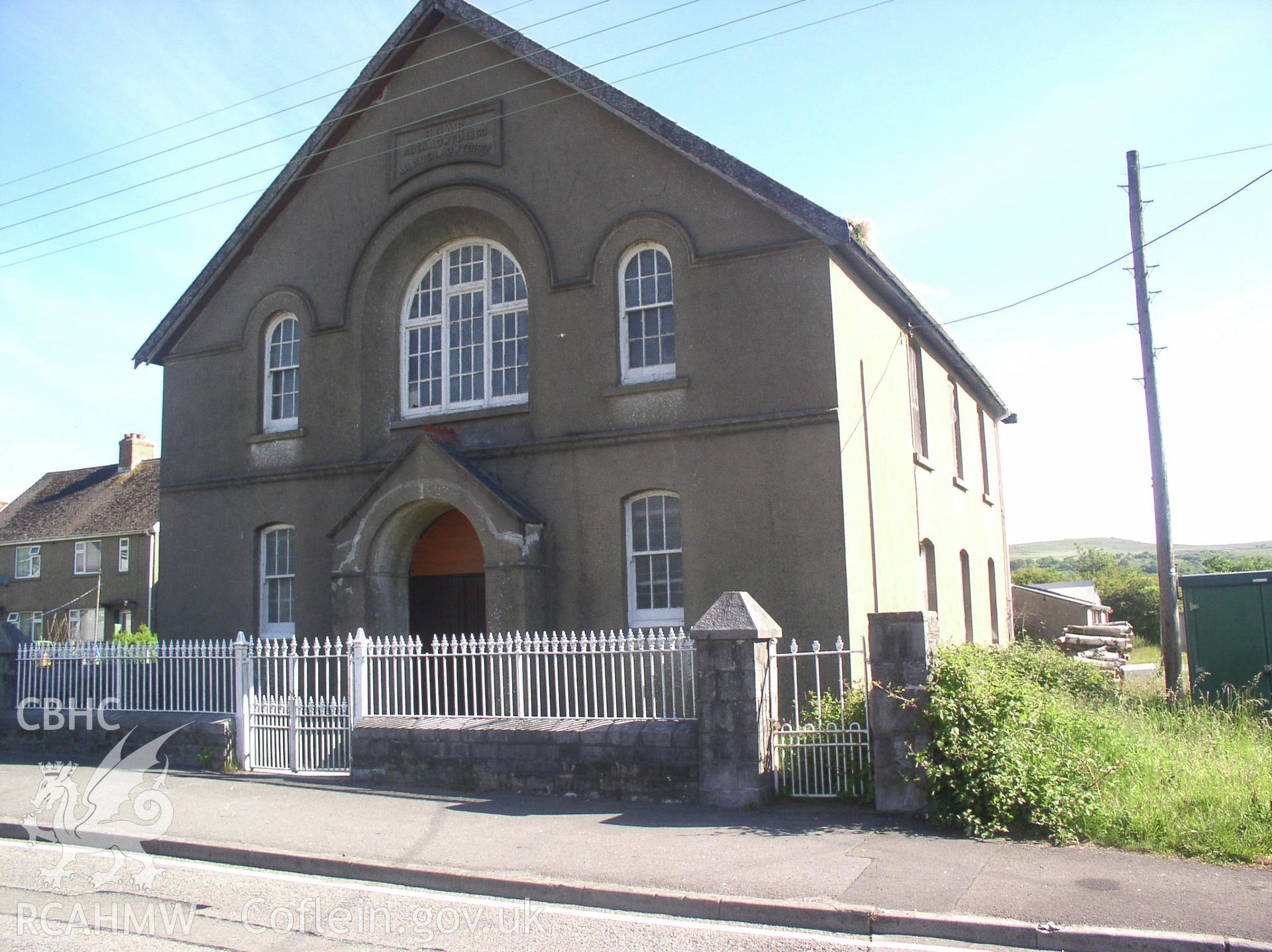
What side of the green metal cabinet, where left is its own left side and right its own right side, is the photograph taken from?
front

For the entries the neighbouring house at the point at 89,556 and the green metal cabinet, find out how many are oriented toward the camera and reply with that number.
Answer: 2

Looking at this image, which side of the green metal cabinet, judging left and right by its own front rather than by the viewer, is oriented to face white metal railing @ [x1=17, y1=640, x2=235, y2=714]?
right

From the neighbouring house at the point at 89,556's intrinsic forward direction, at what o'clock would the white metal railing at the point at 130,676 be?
The white metal railing is roughly at 12 o'clock from the neighbouring house.

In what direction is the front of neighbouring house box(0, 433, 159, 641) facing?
toward the camera

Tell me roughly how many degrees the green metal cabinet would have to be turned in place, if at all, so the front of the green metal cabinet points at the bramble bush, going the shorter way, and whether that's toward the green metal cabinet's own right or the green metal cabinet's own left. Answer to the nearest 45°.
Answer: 0° — it already faces it

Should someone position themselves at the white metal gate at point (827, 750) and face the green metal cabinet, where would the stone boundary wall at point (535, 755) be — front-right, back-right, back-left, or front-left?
back-left

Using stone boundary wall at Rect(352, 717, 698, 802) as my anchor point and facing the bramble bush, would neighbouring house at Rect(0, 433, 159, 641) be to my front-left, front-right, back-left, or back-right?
back-left

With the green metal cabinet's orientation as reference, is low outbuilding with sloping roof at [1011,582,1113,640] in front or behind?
behind

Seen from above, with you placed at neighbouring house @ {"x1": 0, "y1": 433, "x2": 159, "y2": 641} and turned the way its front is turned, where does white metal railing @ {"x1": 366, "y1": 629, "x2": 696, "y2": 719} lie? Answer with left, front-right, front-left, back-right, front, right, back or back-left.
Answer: front

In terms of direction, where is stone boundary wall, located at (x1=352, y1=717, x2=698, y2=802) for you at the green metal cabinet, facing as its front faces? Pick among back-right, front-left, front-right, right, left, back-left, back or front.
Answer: front-right

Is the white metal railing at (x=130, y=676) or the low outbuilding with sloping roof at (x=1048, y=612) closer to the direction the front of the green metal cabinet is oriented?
the white metal railing
